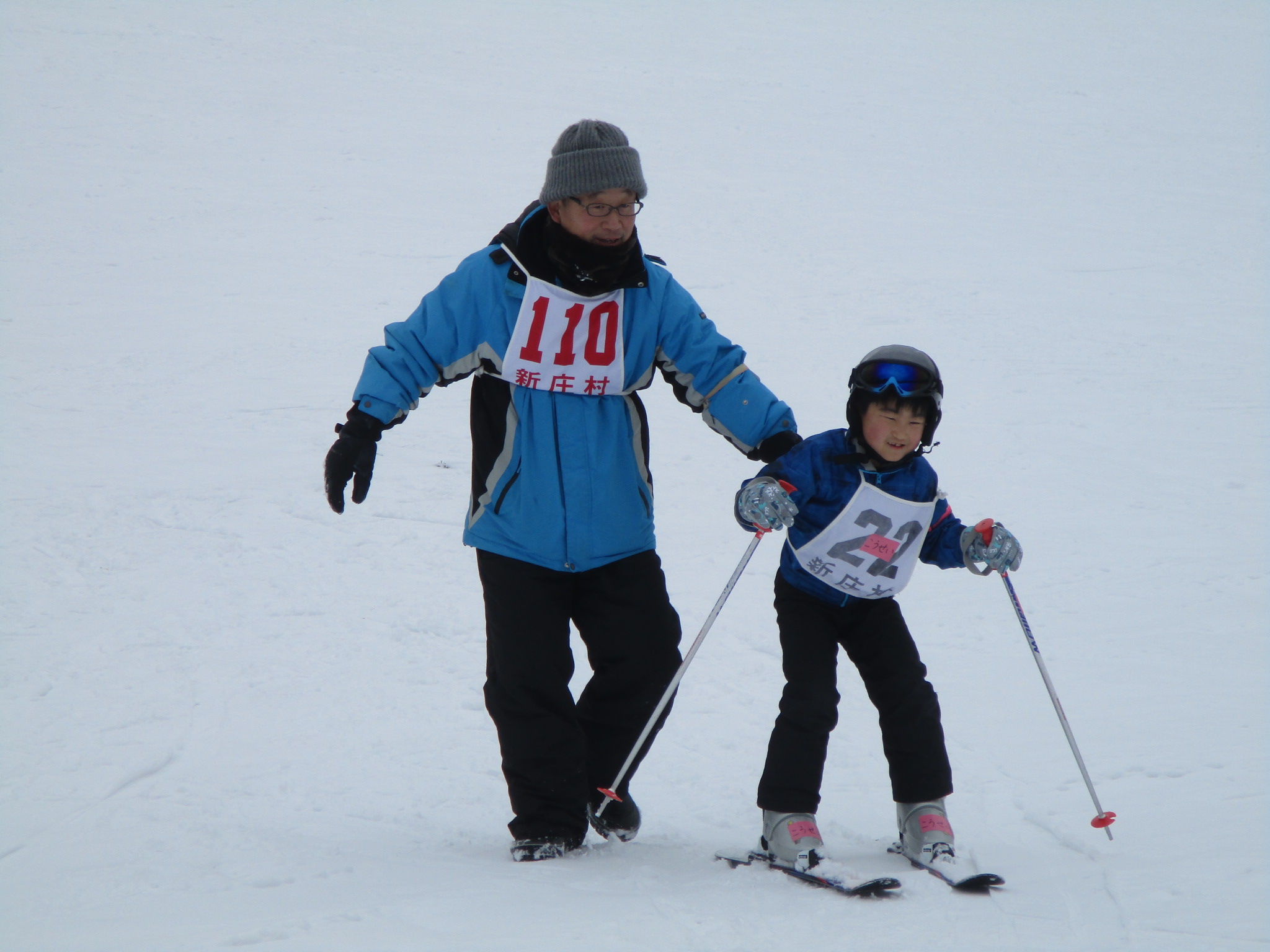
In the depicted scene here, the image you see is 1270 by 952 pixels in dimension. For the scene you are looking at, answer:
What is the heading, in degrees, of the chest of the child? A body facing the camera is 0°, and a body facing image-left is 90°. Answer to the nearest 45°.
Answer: approximately 315°

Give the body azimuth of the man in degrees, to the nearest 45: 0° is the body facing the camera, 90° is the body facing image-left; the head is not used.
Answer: approximately 0°

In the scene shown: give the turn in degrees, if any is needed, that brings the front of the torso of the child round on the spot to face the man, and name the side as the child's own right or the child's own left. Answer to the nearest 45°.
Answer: approximately 135° to the child's own right

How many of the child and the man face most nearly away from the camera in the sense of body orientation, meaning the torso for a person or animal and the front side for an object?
0

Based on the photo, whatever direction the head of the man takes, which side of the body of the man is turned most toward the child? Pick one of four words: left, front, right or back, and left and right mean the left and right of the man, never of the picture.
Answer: left
